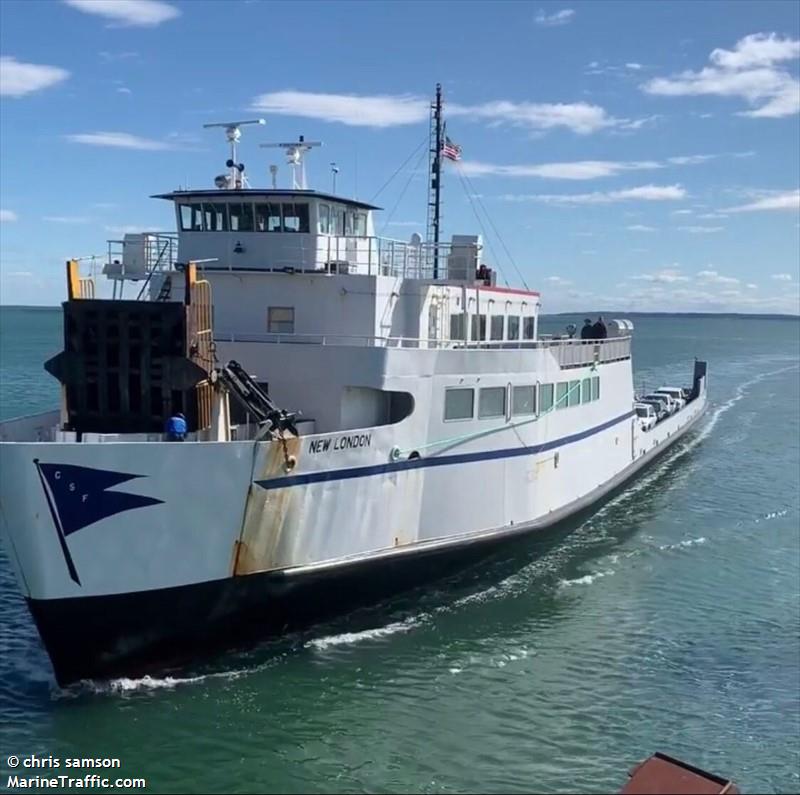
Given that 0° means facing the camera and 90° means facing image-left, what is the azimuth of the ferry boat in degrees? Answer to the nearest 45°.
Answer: approximately 45°

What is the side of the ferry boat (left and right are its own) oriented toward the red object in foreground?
left
